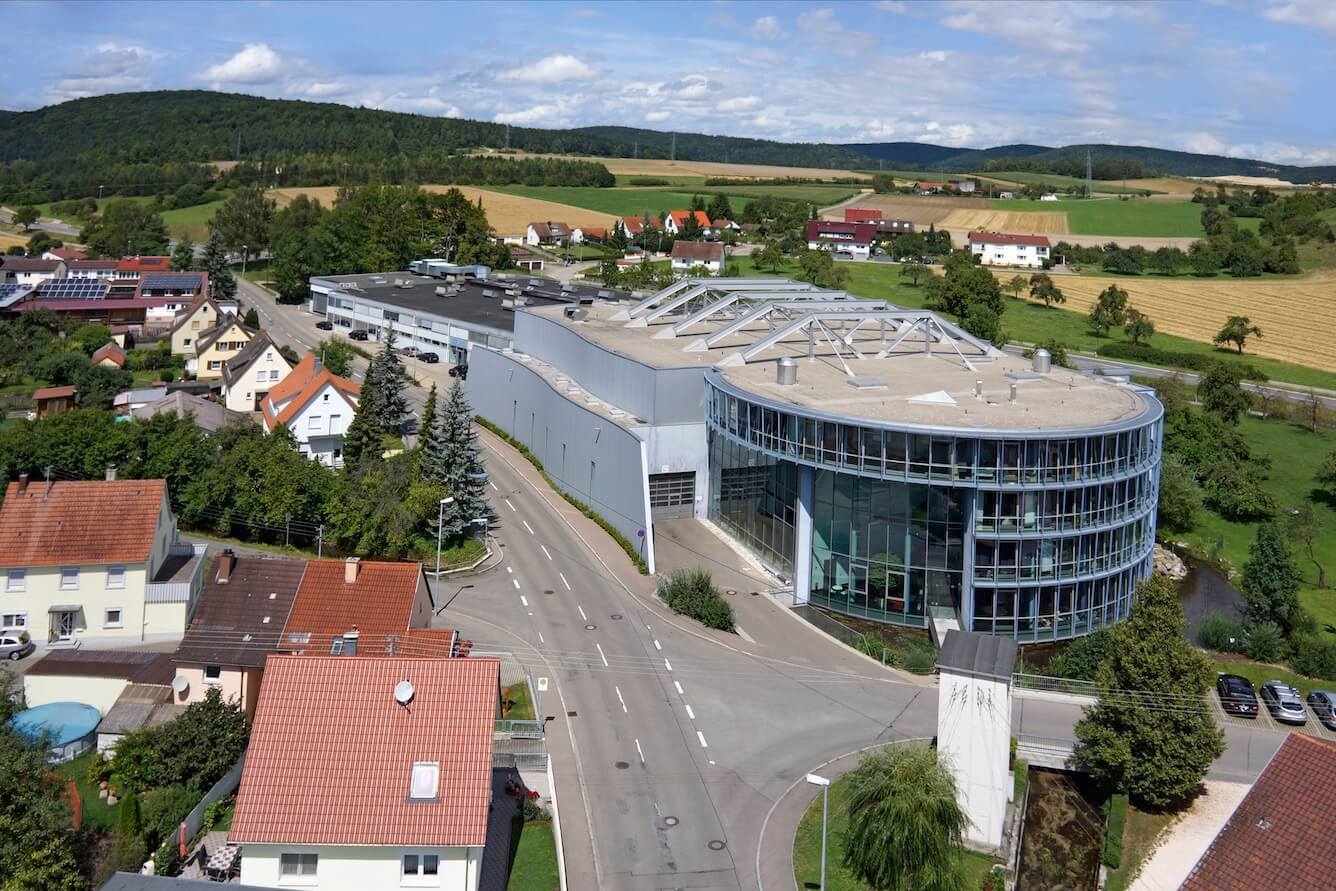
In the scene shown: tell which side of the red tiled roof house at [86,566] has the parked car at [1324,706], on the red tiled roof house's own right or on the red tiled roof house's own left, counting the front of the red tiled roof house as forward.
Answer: on the red tiled roof house's own left

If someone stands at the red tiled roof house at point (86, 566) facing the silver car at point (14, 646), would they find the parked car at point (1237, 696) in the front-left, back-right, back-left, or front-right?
back-left

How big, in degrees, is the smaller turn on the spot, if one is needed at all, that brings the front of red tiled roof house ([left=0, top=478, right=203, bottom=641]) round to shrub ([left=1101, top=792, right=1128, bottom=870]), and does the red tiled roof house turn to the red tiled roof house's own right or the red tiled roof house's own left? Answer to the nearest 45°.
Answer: approximately 45° to the red tiled roof house's own left

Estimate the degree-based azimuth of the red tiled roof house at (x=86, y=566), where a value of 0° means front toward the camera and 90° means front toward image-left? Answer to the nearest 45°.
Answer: approximately 0°

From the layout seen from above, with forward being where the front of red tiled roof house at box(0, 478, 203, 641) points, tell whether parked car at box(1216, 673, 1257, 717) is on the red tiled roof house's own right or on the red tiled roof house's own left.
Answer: on the red tiled roof house's own left

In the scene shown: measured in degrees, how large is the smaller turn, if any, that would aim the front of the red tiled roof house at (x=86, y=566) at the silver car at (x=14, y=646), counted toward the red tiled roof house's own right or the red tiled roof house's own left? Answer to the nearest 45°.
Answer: approximately 90° to the red tiled roof house's own right

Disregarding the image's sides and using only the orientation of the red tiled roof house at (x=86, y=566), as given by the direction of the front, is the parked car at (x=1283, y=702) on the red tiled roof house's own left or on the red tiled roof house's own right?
on the red tiled roof house's own left
